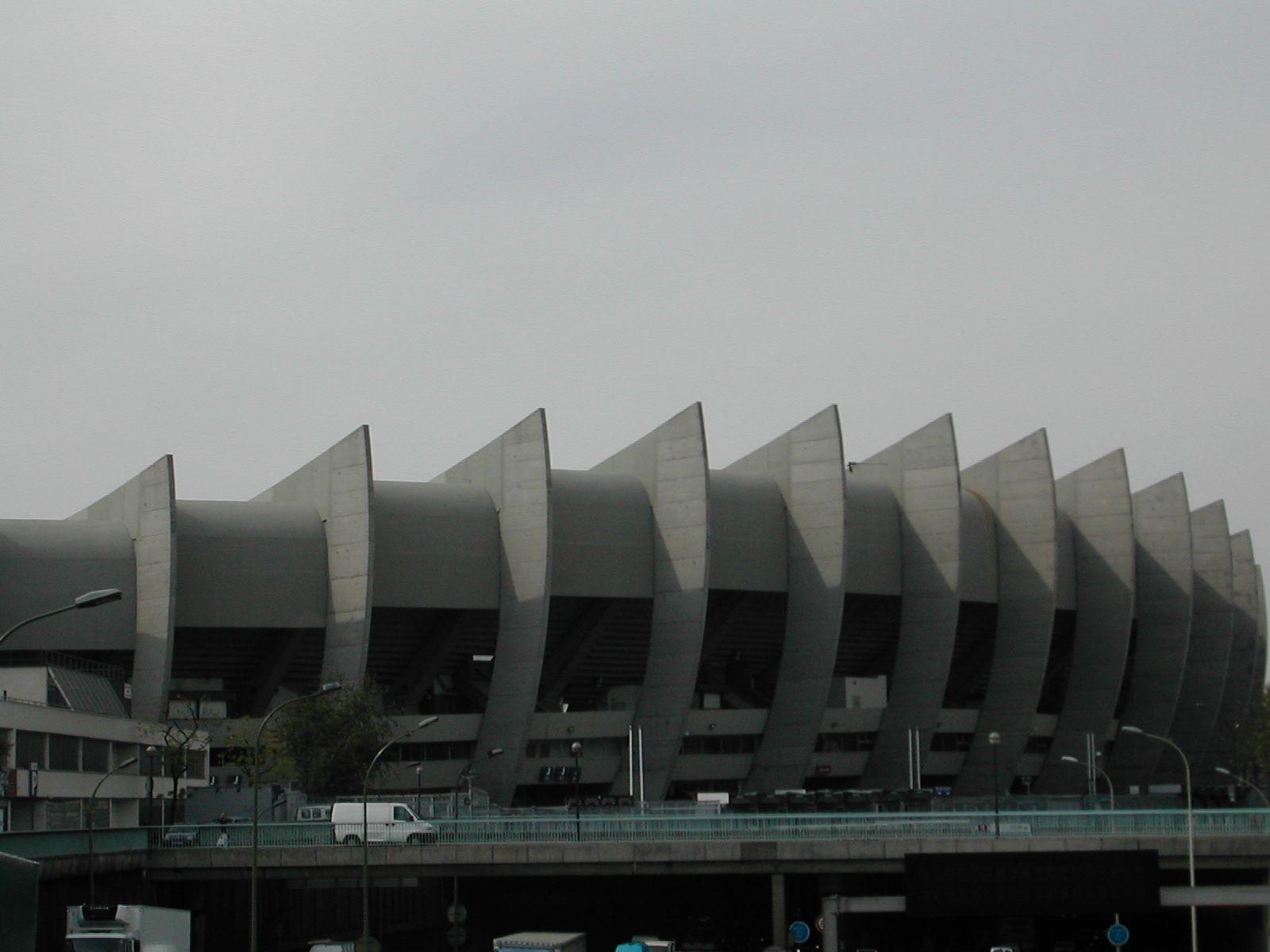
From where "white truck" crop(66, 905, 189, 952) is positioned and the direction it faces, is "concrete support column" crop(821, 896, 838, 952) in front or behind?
behind

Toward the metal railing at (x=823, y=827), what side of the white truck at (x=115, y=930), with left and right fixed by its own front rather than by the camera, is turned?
left

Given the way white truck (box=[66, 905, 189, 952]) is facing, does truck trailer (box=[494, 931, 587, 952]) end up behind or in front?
behind

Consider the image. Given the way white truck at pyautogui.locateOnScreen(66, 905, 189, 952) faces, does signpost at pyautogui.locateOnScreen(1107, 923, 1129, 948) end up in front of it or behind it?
behind

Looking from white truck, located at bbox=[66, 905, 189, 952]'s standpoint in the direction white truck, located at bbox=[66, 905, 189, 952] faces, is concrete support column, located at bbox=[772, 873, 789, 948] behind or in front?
behind
